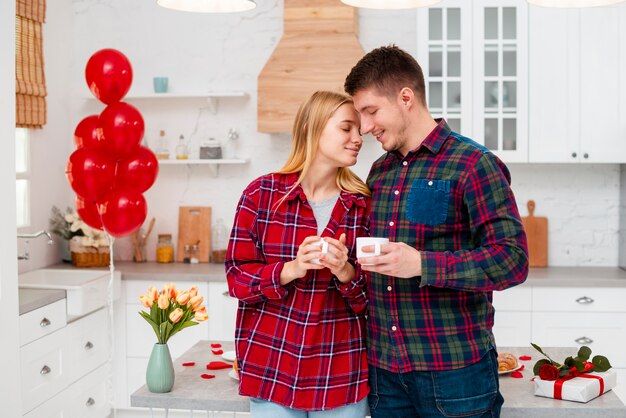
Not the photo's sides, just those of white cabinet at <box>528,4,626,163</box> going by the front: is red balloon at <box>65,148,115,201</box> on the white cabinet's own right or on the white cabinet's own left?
on the white cabinet's own right

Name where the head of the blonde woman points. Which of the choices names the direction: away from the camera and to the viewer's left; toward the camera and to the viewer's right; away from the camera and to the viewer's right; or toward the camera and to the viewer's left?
toward the camera and to the viewer's right

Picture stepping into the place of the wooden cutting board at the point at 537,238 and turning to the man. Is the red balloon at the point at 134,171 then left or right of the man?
right

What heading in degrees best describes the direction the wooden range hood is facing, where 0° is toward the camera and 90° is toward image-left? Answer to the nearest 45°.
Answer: approximately 0°

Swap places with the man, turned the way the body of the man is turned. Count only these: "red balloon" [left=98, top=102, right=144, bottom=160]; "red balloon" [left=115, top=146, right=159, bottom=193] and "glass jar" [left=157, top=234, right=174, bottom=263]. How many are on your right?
3

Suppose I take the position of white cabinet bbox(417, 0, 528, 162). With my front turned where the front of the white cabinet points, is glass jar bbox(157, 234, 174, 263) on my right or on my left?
on my right

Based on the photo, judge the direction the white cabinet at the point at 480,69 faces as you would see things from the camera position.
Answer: facing the viewer

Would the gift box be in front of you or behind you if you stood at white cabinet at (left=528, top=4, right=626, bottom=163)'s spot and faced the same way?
in front

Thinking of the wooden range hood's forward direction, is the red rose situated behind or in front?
in front

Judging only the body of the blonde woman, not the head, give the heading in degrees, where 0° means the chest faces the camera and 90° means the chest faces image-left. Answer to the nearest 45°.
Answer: approximately 315°

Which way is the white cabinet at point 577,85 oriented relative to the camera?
toward the camera

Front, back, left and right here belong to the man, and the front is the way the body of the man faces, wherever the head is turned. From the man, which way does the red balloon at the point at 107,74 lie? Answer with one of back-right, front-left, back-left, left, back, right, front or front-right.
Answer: right

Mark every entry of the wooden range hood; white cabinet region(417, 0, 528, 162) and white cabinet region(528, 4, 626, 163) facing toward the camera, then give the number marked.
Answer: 3
